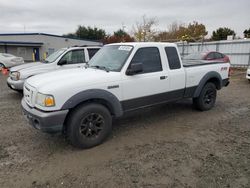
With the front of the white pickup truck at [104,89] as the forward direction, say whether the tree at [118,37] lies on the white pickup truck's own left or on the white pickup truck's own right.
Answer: on the white pickup truck's own right

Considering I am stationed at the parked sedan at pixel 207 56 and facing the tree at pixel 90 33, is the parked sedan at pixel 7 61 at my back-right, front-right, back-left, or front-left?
front-left

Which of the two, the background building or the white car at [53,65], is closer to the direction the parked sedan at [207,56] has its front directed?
the white car

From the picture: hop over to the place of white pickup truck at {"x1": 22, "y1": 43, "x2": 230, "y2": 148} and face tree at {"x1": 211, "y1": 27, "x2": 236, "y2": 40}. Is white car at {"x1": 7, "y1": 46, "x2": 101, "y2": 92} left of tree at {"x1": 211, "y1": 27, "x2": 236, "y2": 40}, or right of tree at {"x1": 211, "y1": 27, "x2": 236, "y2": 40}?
left

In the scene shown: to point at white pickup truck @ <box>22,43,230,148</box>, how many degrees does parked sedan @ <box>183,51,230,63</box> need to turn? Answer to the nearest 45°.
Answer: approximately 45° to its left

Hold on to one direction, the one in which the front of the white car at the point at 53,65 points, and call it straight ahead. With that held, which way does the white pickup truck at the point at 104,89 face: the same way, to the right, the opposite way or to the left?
the same way

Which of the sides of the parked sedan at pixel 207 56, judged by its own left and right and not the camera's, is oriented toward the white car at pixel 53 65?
front

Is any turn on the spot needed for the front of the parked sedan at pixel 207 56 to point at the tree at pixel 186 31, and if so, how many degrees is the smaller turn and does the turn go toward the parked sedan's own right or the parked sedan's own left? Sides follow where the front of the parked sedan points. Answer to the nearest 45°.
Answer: approximately 135° to the parked sedan's own right

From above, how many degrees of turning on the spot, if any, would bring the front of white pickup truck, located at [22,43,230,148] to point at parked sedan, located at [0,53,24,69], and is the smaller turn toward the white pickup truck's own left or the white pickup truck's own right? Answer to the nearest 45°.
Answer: approximately 90° to the white pickup truck's own right

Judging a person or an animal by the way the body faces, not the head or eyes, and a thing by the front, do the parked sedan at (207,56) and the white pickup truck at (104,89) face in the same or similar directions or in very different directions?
same or similar directions

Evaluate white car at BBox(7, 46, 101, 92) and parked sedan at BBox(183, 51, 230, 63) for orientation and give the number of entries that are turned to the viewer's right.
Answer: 0

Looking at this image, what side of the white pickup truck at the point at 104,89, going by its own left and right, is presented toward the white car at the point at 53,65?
right

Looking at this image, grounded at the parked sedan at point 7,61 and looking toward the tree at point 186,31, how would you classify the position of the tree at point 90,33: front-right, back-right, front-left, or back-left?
front-left

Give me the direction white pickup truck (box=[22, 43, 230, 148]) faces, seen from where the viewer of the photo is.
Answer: facing the viewer and to the left of the viewer
